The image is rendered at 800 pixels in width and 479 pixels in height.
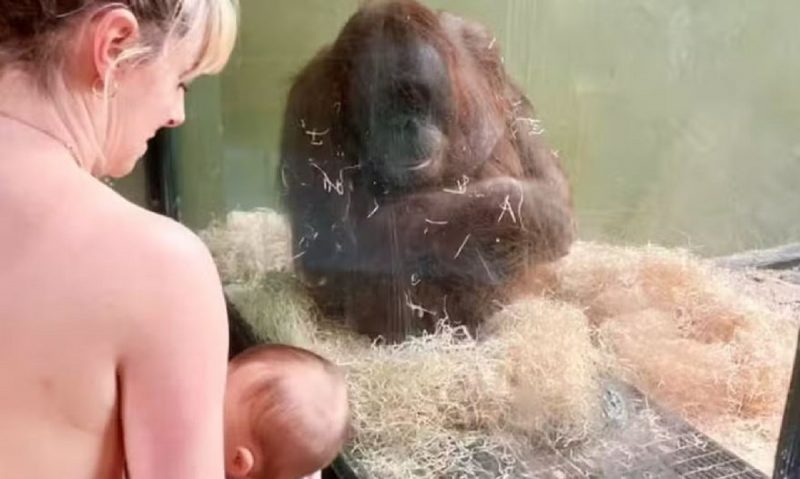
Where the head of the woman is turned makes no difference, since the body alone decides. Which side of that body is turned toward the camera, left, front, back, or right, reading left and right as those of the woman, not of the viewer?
back

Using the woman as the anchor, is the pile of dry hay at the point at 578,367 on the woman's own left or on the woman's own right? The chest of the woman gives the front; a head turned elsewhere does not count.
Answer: on the woman's own right
